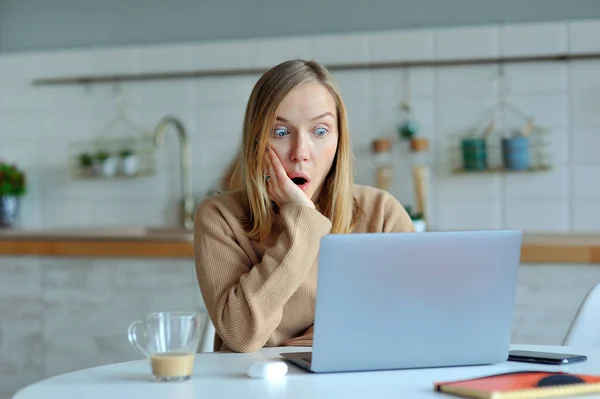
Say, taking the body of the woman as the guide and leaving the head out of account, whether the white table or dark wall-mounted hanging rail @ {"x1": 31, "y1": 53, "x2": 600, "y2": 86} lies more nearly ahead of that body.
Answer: the white table

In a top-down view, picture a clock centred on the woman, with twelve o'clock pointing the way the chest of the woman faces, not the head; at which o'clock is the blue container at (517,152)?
The blue container is roughly at 7 o'clock from the woman.

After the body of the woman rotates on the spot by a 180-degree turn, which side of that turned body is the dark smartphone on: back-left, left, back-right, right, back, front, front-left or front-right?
back-right

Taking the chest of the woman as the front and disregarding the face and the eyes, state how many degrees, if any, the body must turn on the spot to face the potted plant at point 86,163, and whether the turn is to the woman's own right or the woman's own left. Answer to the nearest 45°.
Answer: approximately 180°

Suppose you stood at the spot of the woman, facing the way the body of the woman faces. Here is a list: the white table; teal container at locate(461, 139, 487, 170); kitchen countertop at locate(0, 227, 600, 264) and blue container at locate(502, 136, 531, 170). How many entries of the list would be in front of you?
1

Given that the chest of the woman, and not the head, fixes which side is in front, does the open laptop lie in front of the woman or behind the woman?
in front

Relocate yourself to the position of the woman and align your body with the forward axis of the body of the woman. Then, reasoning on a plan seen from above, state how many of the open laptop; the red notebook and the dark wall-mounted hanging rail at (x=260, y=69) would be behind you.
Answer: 1

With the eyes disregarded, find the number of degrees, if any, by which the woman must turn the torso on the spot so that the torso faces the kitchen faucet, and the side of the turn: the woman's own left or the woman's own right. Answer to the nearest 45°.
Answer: approximately 180°

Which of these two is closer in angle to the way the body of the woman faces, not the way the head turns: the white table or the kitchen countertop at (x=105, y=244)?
the white table

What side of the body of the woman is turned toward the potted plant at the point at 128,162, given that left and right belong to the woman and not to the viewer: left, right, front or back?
back

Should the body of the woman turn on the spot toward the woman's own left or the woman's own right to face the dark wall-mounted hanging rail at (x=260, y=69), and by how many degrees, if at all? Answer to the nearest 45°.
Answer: approximately 180°

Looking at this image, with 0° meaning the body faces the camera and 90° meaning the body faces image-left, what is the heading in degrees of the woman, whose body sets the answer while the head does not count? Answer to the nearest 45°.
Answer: approximately 0°

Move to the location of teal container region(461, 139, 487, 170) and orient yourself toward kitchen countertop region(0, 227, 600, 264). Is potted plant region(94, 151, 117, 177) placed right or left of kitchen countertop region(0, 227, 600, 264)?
right

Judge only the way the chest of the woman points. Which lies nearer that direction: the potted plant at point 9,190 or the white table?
the white table

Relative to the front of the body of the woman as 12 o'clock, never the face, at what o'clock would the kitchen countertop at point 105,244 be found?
The kitchen countertop is roughly at 5 o'clock from the woman.

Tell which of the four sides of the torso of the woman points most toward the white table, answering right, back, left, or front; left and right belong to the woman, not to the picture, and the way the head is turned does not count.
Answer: front
